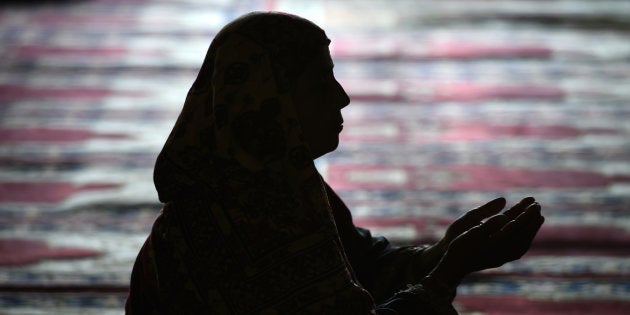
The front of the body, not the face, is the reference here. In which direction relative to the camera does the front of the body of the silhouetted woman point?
to the viewer's right

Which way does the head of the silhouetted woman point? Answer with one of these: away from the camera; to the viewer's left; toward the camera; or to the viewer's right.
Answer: to the viewer's right
